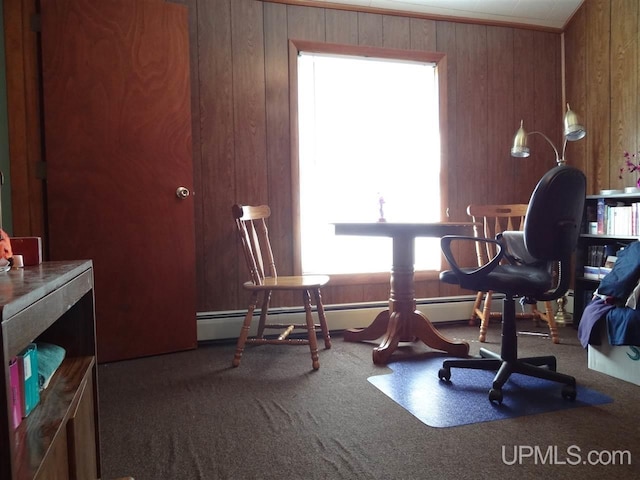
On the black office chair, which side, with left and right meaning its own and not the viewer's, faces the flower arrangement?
right

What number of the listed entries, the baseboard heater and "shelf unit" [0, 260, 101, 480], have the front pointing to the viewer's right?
1

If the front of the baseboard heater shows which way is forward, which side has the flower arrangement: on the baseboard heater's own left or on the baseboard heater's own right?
on the baseboard heater's own left

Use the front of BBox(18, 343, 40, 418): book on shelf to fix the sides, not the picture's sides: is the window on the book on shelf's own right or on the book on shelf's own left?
on the book on shelf's own left

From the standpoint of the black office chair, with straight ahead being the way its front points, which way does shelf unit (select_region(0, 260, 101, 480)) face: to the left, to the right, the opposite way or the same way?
to the right

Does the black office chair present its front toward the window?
yes

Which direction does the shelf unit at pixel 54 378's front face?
to the viewer's right

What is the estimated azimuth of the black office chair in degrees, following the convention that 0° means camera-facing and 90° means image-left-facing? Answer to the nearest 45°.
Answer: approximately 135°
